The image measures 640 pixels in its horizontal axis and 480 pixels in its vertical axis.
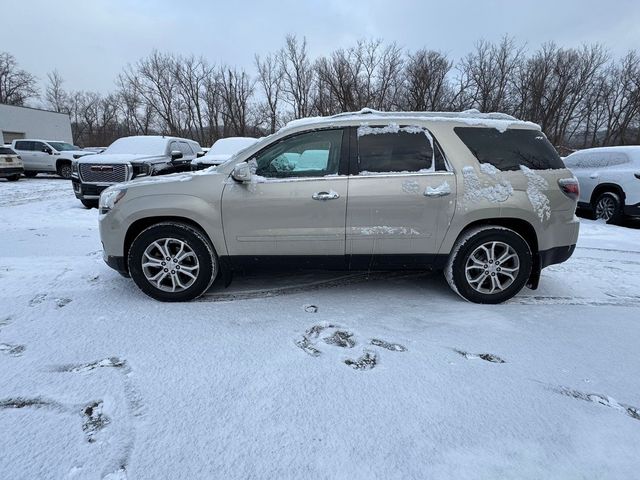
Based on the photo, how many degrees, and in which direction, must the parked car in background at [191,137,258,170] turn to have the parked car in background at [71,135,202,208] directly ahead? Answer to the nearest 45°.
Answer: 0° — it already faces it

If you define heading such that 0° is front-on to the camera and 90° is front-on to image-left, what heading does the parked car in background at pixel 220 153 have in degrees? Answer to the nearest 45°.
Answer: approximately 45°

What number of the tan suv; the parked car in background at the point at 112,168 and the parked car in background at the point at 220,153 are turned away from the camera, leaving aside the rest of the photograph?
0

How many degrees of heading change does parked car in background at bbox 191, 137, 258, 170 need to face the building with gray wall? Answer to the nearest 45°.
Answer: approximately 90° to its right

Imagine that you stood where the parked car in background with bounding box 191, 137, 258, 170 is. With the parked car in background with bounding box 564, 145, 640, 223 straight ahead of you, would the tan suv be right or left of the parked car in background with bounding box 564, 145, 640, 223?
right

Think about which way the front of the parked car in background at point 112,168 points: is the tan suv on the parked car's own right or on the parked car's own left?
on the parked car's own left

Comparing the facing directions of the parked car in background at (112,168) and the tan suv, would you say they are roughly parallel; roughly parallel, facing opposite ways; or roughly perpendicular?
roughly perpendicular

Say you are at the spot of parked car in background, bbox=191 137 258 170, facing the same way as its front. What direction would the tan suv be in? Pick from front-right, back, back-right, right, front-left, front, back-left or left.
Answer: front-left

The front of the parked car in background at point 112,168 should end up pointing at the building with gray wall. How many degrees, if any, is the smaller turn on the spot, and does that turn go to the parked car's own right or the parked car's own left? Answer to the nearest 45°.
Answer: approximately 135° to the parked car's own right

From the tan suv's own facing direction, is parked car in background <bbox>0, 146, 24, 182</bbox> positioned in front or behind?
in front

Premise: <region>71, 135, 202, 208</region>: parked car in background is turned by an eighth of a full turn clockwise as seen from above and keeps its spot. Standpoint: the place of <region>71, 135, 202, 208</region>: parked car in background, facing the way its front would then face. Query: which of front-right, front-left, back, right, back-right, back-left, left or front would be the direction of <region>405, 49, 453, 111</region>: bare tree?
back-right

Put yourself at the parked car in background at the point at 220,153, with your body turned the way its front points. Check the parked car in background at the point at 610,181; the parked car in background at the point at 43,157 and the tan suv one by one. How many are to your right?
1

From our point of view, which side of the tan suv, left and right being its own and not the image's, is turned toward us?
left

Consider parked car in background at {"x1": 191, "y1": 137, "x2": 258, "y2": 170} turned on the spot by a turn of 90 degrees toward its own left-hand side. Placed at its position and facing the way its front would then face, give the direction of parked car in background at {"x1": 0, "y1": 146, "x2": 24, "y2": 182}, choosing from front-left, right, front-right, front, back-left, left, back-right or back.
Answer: back

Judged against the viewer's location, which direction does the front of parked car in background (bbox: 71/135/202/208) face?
facing the viewer and to the left of the viewer

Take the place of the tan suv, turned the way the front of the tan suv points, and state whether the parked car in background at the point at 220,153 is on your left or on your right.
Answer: on your right

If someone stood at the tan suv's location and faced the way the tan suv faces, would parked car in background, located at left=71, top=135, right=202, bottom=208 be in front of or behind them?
in front
